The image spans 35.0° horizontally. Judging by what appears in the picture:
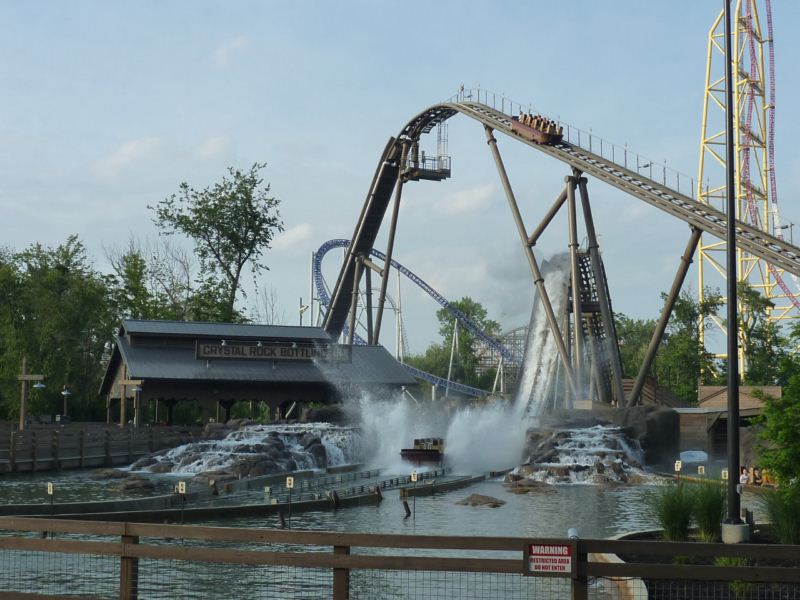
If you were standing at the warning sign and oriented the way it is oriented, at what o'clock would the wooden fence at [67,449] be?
The wooden fence is roughly at 5 o'clock from the warning sign.

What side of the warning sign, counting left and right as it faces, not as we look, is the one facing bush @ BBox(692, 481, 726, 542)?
back

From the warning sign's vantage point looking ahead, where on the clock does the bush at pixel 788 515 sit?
The bush is roughly at 7 o'clock from the warning sign.

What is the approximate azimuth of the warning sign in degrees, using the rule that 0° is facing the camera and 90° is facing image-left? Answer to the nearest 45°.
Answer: approximately 0°

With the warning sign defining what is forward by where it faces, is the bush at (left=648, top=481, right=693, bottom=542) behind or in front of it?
behind

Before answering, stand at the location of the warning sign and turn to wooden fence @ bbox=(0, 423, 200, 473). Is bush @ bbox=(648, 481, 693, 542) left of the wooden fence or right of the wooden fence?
right
